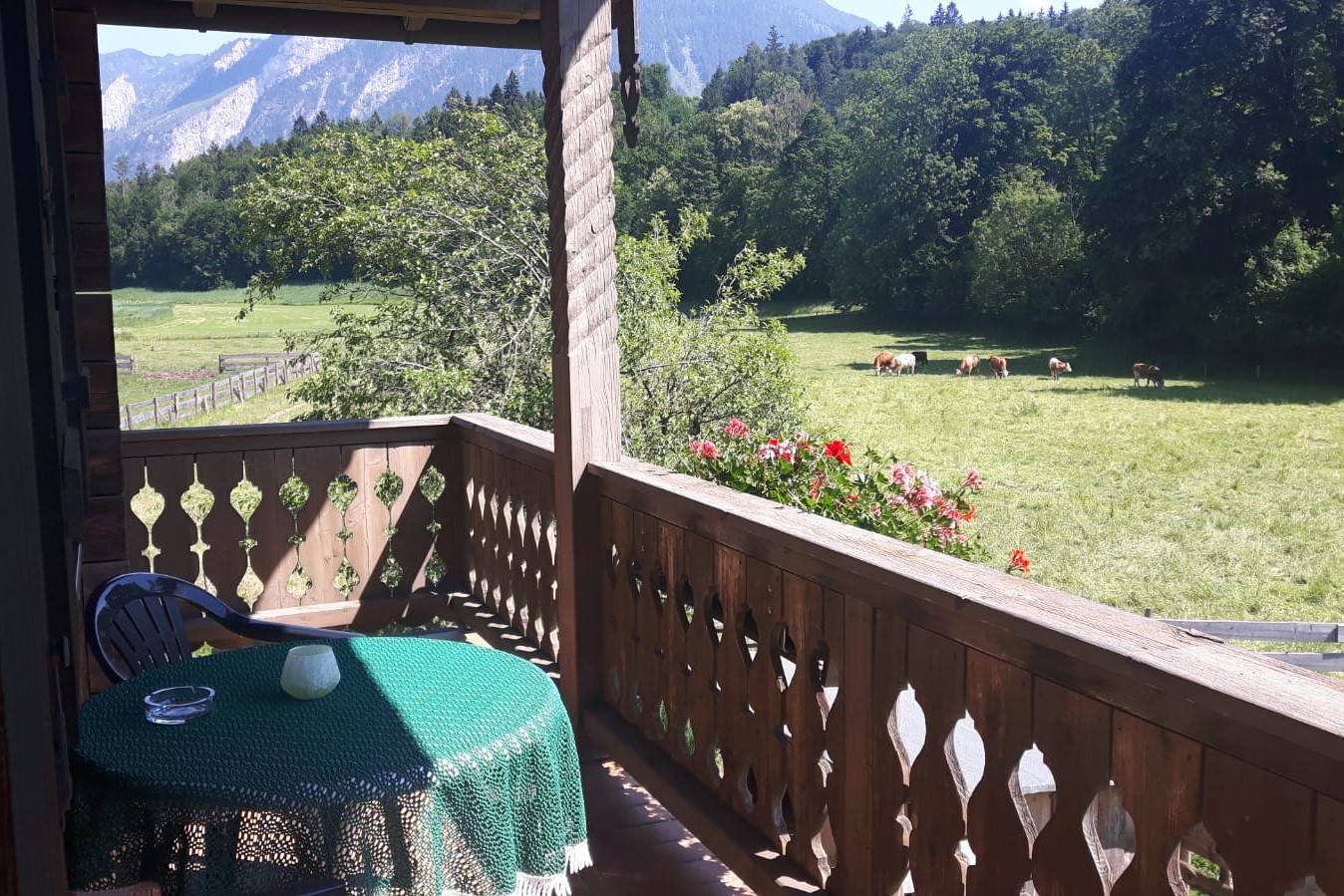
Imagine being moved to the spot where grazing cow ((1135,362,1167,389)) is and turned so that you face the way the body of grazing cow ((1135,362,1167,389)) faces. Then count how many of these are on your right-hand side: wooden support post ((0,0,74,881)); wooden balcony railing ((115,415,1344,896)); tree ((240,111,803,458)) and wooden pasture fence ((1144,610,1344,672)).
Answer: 4

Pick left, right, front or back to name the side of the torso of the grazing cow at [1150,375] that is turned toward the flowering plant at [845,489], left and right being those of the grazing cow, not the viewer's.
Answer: right

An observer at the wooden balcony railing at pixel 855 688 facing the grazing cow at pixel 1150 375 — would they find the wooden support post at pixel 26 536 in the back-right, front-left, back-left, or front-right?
back-left

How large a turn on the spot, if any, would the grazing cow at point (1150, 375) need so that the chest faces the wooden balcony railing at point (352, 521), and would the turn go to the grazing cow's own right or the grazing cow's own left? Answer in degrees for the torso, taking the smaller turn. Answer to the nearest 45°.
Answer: approximately 90° to the grazing cow's own right

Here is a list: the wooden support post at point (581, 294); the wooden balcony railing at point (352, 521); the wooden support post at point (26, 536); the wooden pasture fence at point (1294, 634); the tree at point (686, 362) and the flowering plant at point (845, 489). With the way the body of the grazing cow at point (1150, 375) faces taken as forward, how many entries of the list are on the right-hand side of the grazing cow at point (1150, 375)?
6

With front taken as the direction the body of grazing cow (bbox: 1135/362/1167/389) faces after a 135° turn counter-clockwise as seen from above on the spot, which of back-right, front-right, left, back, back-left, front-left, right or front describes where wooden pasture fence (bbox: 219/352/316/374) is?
left

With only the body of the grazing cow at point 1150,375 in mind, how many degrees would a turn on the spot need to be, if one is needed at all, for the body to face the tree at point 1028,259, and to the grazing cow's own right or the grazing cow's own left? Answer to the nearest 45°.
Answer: approximately 135° to the grazing cow's own left

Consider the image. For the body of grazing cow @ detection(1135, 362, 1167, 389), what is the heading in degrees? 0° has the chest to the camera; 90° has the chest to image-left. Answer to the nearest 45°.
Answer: approximately 270°

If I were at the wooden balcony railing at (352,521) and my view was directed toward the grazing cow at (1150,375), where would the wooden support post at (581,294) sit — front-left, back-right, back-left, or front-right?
back-right
